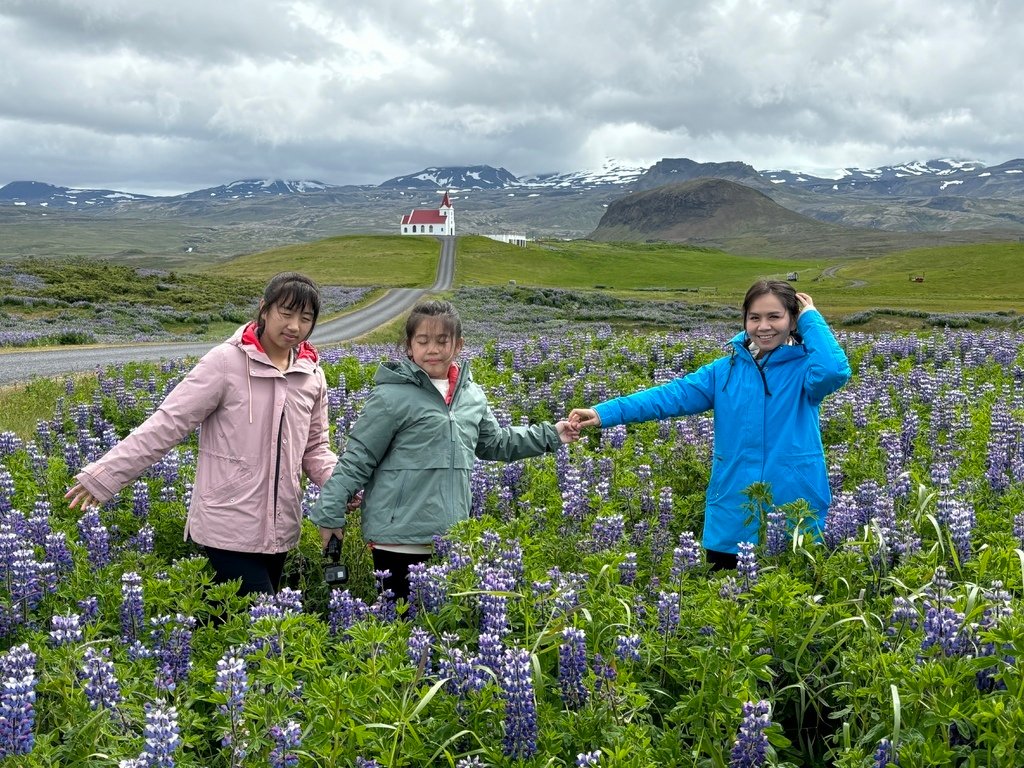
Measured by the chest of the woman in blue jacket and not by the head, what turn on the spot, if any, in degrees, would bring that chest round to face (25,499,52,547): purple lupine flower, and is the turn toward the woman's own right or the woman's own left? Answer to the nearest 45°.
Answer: approximately 90° to the woman's own right

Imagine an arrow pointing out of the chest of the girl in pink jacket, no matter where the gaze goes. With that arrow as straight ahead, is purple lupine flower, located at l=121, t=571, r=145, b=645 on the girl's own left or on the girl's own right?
on the girl's own right

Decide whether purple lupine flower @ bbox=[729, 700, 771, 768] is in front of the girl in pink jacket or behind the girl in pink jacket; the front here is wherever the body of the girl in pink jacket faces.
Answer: in front

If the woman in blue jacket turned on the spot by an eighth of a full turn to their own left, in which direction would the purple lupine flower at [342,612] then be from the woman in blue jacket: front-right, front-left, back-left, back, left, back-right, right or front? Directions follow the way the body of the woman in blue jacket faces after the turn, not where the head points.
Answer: right

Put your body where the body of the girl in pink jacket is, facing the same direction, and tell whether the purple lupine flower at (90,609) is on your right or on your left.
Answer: on your right

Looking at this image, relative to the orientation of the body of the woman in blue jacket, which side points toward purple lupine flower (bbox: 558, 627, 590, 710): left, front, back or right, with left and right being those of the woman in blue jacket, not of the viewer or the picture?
front

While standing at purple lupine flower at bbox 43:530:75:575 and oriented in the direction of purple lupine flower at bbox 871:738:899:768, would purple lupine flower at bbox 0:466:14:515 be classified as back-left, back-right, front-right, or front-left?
back-left

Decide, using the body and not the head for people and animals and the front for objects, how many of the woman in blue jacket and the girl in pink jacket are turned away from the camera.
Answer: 0
